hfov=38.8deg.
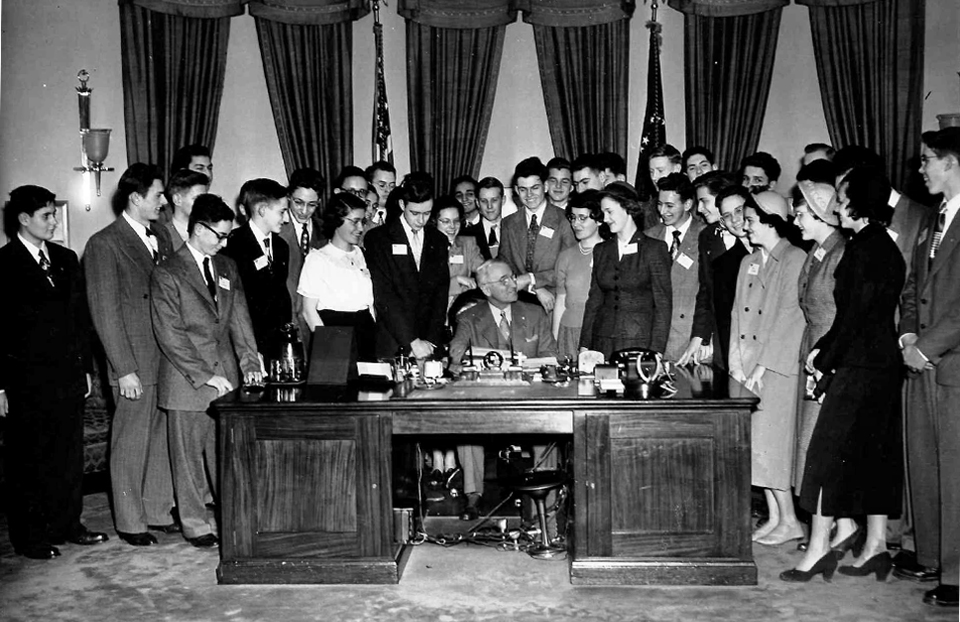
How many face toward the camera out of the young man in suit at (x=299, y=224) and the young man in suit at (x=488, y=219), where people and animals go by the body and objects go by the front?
2

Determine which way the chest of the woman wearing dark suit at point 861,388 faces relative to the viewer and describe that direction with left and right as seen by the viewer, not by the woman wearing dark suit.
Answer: facing to the left of the viewer

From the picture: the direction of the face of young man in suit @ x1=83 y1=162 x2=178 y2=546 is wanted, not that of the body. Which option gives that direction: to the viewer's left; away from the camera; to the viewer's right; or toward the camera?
to the viewer's right

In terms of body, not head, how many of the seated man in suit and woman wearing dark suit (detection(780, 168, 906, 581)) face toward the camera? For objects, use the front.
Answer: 1

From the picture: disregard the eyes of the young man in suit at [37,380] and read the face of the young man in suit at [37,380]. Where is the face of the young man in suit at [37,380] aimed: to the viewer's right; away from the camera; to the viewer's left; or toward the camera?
to the viewer's right

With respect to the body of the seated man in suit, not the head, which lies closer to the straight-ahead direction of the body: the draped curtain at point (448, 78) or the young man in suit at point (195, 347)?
the young man in suit

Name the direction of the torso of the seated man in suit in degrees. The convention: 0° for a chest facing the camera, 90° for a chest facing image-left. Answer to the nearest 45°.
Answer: approximately 0°

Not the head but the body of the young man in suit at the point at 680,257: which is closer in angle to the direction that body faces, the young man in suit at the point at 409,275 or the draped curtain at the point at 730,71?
the young man in suit

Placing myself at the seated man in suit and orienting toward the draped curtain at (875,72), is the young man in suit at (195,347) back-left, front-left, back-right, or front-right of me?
back-left
